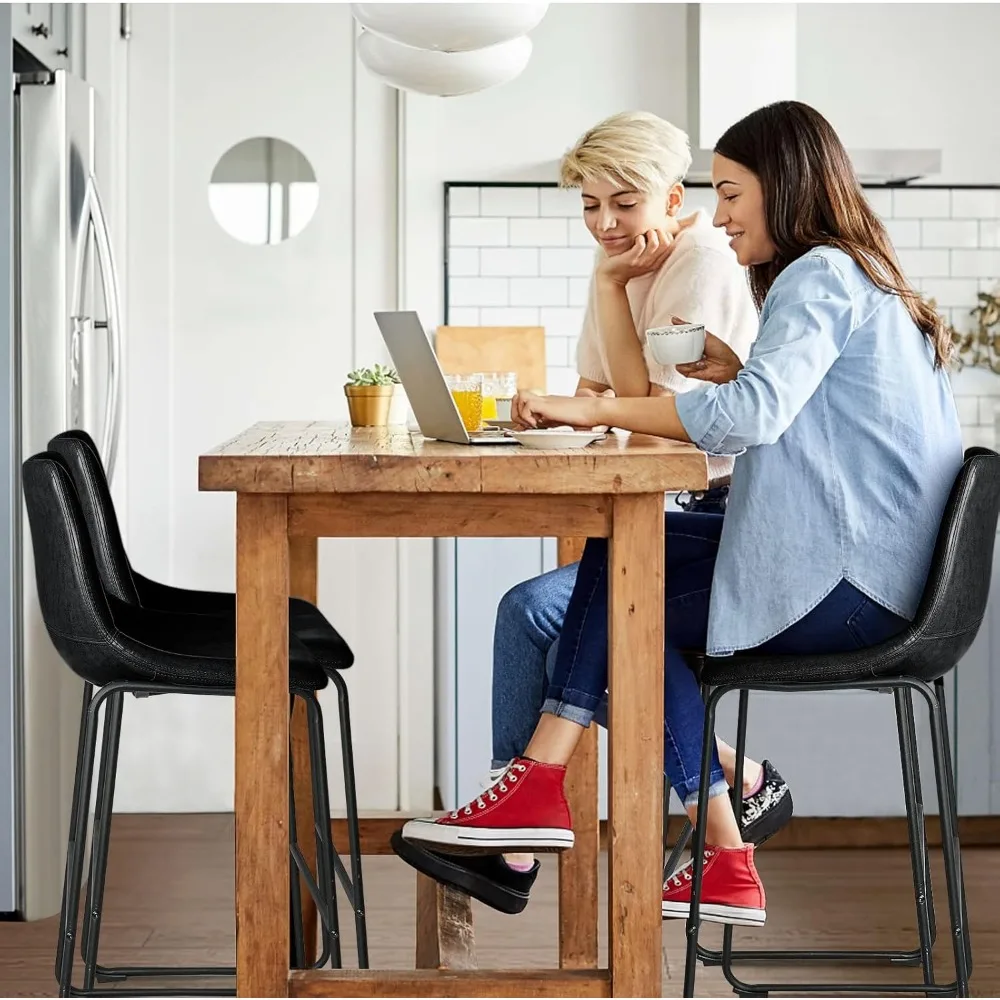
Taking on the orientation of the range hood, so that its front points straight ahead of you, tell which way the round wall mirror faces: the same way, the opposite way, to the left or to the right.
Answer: the same way

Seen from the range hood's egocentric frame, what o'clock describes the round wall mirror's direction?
The round wall mirror is roughly at 3 o'clock from the range hood.

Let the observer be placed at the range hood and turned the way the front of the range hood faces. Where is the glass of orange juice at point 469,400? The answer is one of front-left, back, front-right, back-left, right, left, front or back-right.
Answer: front

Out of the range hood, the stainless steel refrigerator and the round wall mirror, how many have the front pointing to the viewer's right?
1

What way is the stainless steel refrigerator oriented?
to the viewer's right

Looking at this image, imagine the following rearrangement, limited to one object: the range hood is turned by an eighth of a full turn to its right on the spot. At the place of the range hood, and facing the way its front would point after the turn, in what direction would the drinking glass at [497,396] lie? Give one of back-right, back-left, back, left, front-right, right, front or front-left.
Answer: front-left

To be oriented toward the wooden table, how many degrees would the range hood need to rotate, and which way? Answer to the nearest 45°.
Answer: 0° — it already faces it

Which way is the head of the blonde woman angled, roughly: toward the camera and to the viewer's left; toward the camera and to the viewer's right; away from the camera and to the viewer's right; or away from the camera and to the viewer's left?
toward the camera and to the viewer's left

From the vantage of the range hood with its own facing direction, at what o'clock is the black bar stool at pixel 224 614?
The black bar stool is roughly at 1 o'clock from the range hood.

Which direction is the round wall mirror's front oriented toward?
toward the camera

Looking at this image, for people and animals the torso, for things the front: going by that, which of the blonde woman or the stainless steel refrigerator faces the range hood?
the stainless steel refrigerator

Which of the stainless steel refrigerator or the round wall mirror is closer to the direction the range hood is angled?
the stainless steel refrigerator

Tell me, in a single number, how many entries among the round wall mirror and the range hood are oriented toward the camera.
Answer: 2

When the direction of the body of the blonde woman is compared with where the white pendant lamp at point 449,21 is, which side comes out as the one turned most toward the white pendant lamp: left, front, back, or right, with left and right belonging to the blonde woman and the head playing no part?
front

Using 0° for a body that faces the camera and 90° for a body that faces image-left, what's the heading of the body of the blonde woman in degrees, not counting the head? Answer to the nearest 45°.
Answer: approximately 45°
